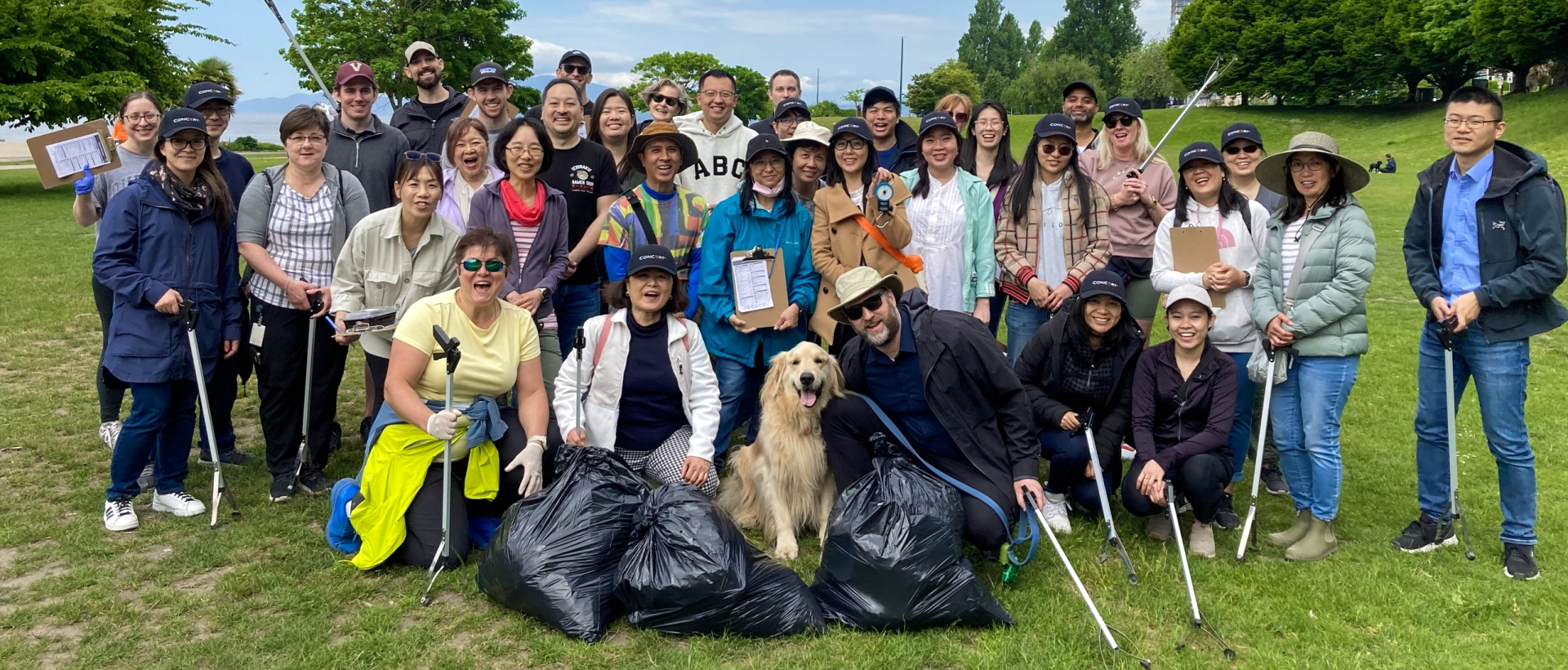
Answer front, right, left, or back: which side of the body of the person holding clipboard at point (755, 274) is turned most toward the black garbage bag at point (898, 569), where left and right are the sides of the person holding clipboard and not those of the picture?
front

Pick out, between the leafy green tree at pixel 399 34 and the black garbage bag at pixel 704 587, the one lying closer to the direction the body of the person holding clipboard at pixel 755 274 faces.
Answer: the black garbage bag

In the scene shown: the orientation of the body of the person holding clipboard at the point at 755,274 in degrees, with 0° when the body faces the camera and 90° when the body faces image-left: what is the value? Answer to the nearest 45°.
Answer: approximately 0°

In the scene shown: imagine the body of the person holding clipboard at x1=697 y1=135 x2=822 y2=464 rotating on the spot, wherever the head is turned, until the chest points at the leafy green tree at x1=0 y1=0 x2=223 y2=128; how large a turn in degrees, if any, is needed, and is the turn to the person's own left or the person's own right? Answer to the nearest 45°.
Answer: approximately 135° to the person's own right

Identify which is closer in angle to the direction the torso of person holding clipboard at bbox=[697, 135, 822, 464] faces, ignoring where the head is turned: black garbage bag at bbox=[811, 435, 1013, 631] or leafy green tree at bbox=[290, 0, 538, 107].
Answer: the black garbage bag

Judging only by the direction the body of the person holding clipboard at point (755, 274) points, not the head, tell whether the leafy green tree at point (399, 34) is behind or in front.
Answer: behind

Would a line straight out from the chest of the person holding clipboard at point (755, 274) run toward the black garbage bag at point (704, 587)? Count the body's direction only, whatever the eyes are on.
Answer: yes

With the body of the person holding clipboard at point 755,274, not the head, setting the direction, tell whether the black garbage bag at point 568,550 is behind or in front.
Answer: in front
